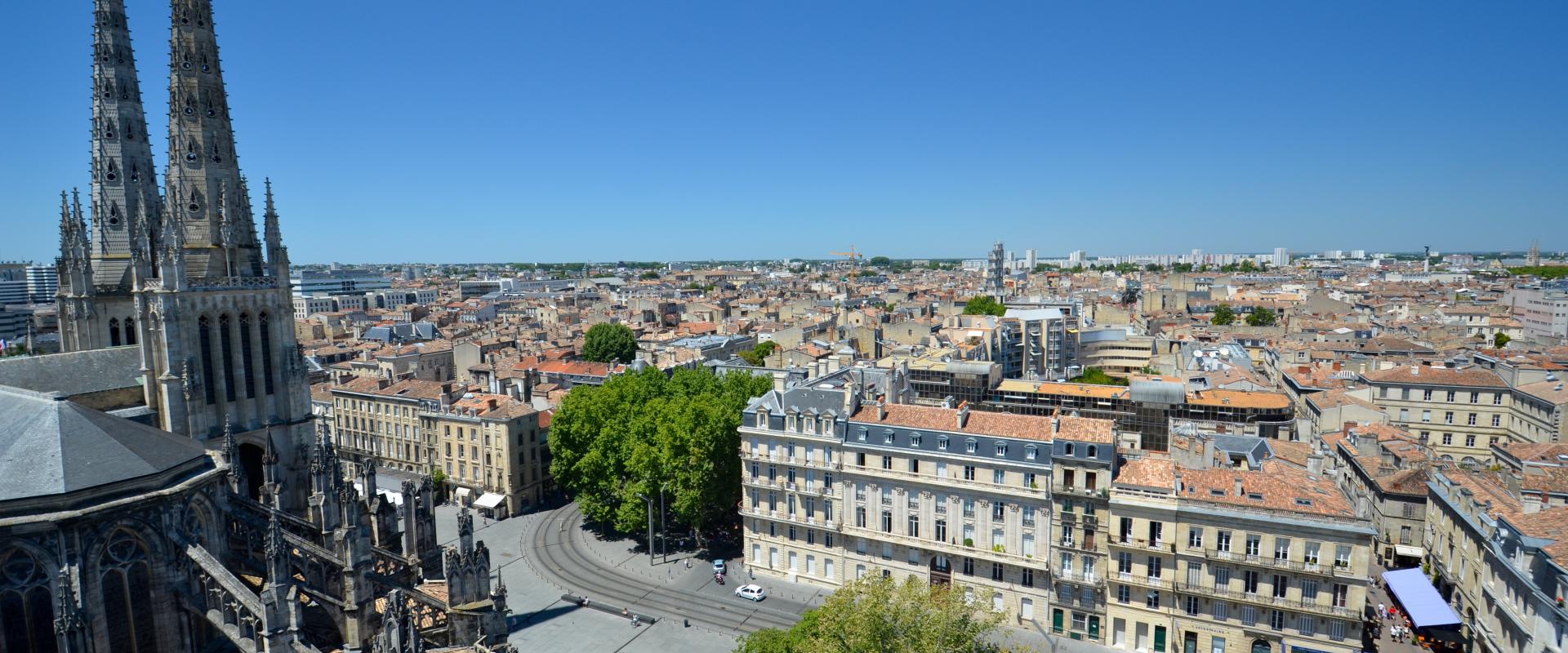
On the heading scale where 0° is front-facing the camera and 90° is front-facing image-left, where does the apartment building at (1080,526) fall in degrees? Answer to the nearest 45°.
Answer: approximately 0°

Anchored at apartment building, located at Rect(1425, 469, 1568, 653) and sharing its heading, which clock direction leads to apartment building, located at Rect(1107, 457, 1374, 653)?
apartment building, located at Rect(1107, 457, 1374, 653) is roughly at 12 o'clock from apartment building, located at Rect(1425, 469, 1568, 653).

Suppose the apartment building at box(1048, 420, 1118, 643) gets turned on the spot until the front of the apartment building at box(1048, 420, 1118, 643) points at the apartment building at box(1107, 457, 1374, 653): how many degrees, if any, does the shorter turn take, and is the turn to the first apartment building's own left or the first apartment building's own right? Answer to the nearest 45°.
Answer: approximately 90° to the first apartment building's own left

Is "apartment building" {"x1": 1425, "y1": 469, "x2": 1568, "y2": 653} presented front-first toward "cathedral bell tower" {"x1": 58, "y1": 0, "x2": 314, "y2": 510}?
yes

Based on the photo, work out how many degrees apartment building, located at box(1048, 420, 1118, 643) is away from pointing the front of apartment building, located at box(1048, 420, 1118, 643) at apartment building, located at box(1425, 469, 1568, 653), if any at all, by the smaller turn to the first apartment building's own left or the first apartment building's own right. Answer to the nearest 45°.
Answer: approximately 90° to the first apartment building's own left

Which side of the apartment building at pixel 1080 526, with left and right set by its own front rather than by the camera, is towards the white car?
right

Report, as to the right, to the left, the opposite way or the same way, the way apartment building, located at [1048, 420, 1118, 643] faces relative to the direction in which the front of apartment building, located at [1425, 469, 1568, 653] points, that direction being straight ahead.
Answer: to the left

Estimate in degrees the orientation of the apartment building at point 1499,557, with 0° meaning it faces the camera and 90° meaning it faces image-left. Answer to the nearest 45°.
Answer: approximately 45°

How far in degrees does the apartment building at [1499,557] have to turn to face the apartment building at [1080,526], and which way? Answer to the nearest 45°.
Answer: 0° — it already faces it
